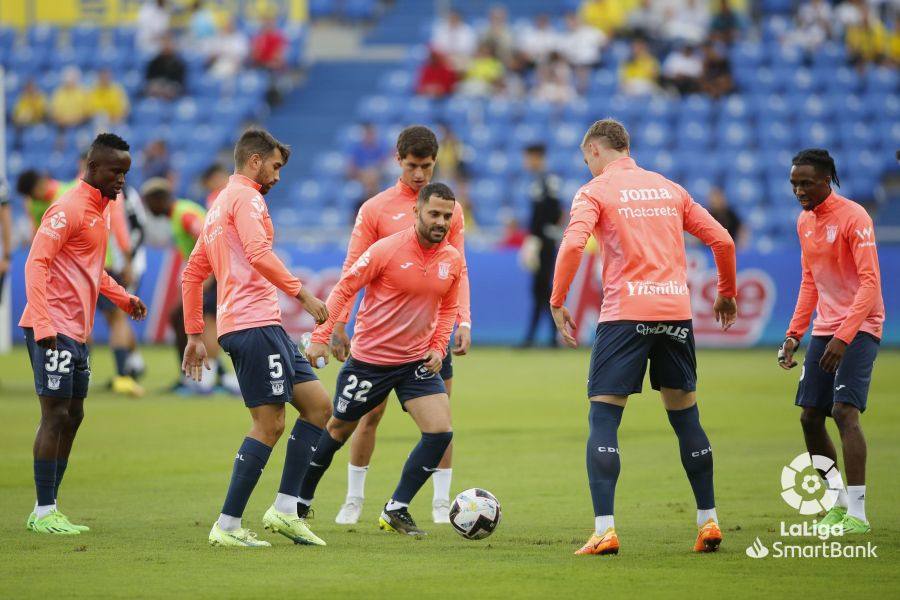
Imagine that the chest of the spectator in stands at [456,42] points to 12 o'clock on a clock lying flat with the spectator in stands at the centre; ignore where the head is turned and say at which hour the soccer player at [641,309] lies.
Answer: The soccer player is roughly at 12 o'clock from the spectator in stands.

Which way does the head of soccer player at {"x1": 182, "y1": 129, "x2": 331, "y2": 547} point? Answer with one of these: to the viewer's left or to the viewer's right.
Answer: to the viewer's right

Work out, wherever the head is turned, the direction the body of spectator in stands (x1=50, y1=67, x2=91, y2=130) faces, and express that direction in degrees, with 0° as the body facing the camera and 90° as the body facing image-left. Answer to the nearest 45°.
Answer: approximately 0°

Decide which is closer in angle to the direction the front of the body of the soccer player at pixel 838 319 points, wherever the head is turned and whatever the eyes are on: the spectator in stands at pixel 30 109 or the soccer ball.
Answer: the soccer ball

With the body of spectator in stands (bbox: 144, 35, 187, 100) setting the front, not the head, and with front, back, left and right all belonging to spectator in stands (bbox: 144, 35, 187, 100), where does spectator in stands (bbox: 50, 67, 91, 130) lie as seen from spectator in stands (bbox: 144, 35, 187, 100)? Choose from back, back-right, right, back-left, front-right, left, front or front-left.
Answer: right

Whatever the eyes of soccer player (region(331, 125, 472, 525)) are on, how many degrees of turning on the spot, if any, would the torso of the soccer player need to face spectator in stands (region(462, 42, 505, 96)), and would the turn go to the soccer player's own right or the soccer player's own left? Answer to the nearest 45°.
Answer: approximately 180°

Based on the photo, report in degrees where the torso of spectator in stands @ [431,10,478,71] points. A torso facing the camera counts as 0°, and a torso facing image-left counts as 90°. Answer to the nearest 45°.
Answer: approximately 0°

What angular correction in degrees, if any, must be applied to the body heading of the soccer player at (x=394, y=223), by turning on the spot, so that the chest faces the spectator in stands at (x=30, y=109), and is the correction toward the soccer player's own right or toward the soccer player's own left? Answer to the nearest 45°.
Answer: approximately 180°

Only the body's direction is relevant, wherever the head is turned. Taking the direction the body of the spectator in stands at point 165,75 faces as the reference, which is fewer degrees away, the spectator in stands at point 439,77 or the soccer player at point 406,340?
the soccer player

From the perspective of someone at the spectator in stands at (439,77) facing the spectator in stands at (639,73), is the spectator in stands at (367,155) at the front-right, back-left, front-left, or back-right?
back-right
